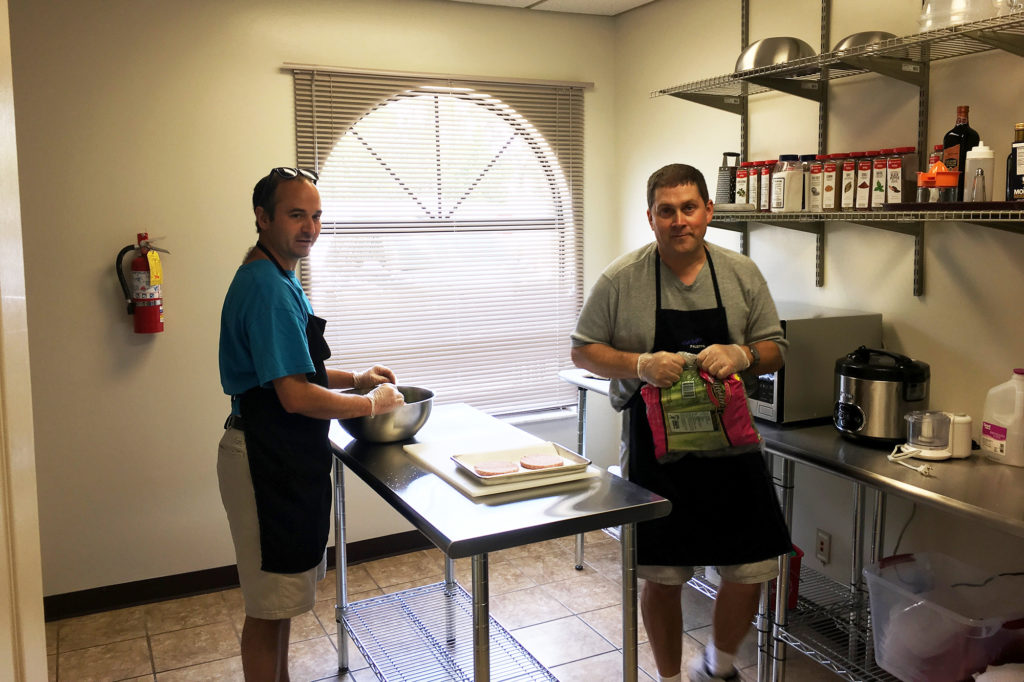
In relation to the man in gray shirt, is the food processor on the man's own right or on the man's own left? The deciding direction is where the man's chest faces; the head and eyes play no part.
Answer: on the man's own left

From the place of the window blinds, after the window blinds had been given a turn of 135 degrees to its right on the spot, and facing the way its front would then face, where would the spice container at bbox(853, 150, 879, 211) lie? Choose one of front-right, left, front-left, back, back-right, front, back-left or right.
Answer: back

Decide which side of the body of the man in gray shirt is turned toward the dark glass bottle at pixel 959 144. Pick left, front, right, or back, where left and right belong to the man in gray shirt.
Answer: left

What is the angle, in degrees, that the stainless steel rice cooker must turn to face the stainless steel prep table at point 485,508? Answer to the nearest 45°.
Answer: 0° — it already faces it

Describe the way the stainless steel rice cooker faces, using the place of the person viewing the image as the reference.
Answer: facing the viewer and to the left of the viewer

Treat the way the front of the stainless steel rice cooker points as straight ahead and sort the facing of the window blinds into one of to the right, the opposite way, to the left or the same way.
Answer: to the left

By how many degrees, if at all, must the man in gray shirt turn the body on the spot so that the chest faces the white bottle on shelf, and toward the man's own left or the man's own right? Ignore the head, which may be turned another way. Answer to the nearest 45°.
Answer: approximately 90° to the man's own left

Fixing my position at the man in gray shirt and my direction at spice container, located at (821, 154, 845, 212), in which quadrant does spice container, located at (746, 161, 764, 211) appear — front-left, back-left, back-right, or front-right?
front-left

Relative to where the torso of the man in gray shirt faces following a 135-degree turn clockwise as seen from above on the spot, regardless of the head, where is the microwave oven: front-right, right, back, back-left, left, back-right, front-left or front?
right

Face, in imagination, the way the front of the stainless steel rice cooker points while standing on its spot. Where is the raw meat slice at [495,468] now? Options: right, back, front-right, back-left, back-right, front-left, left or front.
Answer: front

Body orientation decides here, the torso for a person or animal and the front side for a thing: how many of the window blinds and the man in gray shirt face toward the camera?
2

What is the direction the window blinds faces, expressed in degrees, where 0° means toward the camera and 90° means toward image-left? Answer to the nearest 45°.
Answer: approximately 0°

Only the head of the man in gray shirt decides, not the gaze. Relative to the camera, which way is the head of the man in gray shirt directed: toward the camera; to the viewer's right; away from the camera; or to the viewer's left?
toward the camera

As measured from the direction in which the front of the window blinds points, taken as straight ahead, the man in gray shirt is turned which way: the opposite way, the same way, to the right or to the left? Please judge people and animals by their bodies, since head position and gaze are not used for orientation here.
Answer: the same way

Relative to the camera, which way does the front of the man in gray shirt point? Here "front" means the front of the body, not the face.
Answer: toward the camera
